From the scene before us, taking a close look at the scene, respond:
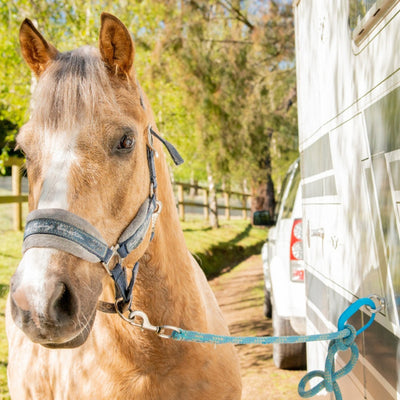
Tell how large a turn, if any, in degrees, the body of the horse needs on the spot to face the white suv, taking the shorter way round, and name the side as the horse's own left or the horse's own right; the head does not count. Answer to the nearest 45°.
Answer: approximately 180°

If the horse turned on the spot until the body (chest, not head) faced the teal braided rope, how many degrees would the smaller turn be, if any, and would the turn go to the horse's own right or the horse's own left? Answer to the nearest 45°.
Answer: approximately 135° to the horse's own left

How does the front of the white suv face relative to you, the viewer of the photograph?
facing away from the viewer

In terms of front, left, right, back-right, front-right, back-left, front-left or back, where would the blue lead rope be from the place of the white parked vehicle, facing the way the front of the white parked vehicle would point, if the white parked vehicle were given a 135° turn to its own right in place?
front-right

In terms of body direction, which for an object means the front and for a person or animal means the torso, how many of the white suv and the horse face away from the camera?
1

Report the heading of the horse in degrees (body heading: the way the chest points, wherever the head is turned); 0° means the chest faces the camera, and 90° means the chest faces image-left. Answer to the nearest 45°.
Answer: approximately 45°

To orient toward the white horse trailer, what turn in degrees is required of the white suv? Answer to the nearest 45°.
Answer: approximately 180°

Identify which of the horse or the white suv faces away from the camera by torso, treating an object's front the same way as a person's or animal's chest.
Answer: the white suv

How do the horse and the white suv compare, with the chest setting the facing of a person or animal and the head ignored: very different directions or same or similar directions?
very different directions

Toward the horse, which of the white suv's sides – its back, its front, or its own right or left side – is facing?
back

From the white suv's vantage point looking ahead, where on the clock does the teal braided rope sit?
The teal braided rope is roughly at 6 o'clock from the white suv.
